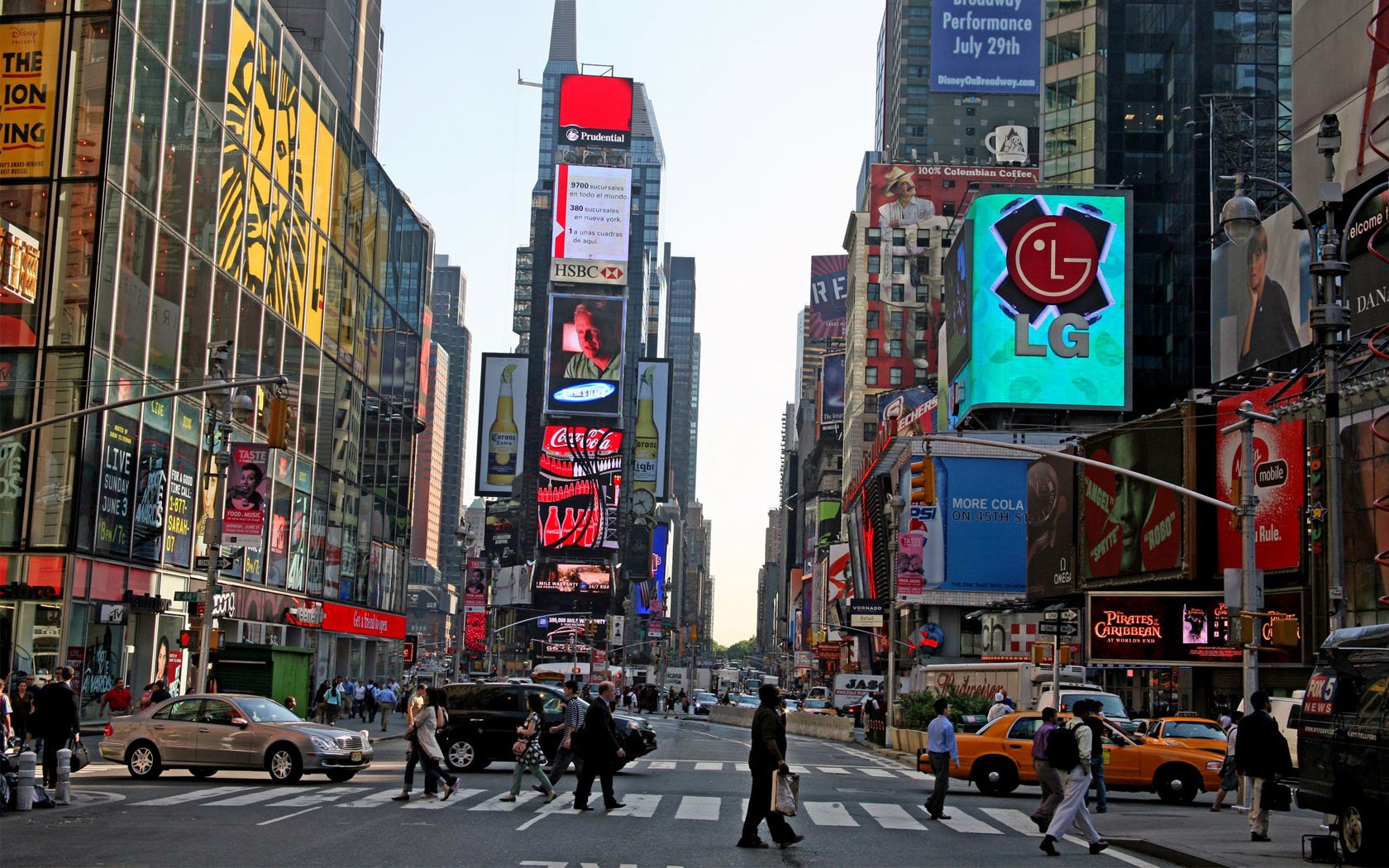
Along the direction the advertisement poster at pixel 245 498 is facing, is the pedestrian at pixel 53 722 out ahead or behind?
ahead

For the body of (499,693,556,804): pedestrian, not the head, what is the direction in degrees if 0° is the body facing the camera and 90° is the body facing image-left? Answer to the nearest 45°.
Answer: approximately 90°

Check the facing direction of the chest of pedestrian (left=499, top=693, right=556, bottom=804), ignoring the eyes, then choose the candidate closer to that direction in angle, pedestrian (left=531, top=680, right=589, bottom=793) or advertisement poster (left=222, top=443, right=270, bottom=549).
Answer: the advertisement poster

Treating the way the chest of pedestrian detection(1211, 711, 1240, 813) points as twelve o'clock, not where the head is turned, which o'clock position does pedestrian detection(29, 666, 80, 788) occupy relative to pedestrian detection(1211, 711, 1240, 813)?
pedestrian detection(29, 666, 80, 788) is roughly at 11 o'clock from pedestrian detection(1211, 711, 1240, 813).

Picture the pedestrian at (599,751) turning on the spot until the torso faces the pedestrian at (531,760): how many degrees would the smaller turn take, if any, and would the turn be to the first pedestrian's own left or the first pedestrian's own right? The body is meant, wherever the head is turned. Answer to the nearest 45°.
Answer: approximately 135° to the first pedestrian's own left

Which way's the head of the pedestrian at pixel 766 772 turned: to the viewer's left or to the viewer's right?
to the viewer's right
